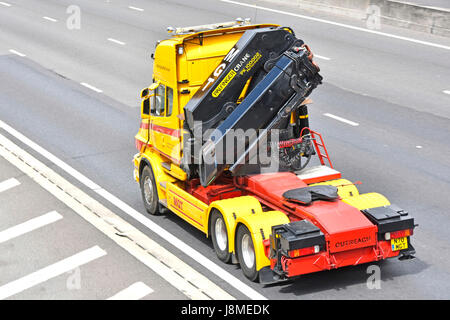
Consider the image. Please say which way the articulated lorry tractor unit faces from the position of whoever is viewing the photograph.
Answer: facing away from the viewer and to the left of the viewer
